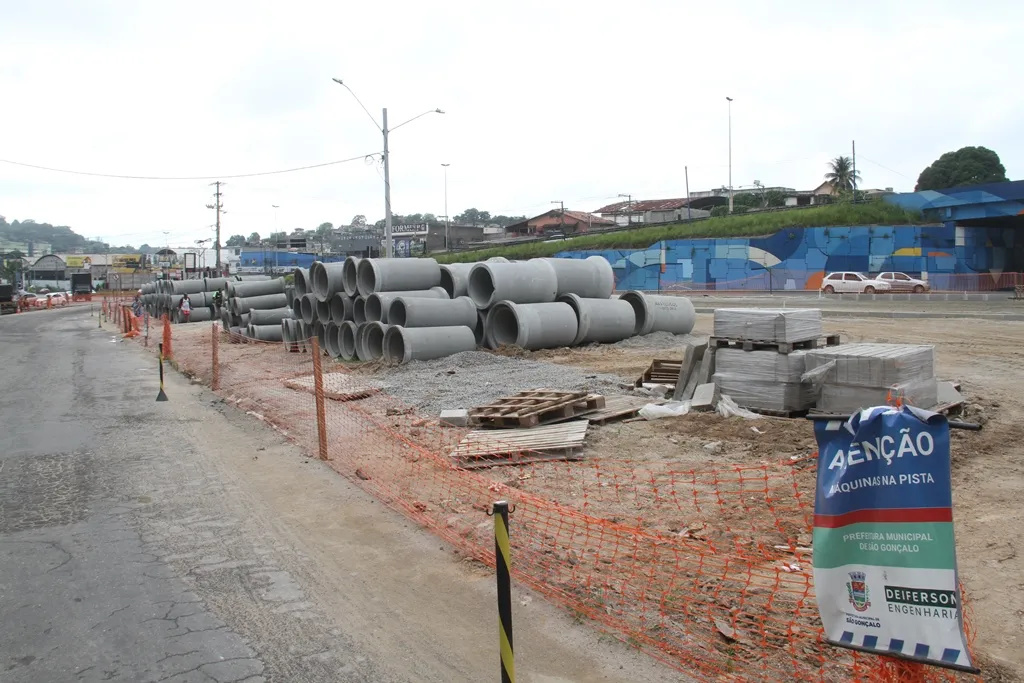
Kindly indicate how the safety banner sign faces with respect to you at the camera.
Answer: facing the viewer

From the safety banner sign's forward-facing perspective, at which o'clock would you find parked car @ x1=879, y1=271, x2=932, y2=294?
The parked car is roughly at 6 o'clock from the safety banner sign.

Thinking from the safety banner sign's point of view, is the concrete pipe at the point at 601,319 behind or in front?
behind

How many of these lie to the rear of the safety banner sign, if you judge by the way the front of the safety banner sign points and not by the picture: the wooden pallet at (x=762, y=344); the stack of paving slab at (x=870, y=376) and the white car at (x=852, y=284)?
3

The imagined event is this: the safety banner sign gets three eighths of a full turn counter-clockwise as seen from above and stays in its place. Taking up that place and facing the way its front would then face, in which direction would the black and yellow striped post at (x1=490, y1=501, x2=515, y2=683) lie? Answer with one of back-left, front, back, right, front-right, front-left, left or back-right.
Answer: back-left

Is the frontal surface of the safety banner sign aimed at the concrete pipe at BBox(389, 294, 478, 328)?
no

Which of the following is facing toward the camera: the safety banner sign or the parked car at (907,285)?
the safety banner sign

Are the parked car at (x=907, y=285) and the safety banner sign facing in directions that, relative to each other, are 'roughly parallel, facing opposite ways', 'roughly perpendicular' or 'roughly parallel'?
roughly perpendicular

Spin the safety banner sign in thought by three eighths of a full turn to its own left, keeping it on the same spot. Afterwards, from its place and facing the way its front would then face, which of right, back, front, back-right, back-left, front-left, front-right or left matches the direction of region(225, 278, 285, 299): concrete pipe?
left
